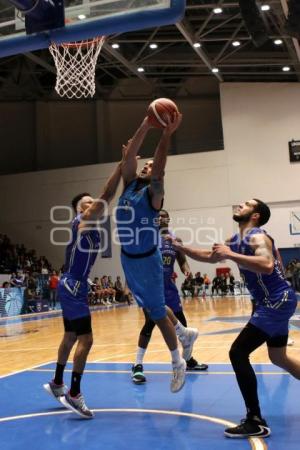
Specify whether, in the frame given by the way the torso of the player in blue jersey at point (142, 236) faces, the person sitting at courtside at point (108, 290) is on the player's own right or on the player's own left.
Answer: on the player's own right

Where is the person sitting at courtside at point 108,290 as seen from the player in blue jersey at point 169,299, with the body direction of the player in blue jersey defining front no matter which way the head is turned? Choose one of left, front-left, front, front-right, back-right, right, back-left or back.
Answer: back

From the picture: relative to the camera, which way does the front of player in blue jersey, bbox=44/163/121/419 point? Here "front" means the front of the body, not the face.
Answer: to the viewer's right

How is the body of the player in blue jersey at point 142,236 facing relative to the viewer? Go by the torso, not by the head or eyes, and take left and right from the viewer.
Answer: facing the viewer and to the left of the viewer

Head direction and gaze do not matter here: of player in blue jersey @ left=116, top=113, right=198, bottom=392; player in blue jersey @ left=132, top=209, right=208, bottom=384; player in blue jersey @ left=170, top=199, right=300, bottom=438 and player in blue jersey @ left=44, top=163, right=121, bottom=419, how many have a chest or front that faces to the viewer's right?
1

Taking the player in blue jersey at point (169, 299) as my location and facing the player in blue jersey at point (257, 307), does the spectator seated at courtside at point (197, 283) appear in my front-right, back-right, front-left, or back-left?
back-left

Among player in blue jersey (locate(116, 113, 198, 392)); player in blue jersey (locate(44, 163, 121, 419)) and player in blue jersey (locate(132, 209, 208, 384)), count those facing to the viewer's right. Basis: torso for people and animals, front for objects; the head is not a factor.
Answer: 1

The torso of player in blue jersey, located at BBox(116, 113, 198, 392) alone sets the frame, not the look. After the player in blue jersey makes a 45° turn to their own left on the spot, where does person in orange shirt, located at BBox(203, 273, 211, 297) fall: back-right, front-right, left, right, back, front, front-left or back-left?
back

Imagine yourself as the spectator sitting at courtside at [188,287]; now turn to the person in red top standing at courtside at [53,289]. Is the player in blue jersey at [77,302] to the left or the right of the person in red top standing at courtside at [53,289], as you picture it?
left

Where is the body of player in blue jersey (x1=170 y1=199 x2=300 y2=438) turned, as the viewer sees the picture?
to the viewer's left

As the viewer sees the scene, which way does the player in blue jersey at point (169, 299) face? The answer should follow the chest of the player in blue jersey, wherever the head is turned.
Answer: toward the camera

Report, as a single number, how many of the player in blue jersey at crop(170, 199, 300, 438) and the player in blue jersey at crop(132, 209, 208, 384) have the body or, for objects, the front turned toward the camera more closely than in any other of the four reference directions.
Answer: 1

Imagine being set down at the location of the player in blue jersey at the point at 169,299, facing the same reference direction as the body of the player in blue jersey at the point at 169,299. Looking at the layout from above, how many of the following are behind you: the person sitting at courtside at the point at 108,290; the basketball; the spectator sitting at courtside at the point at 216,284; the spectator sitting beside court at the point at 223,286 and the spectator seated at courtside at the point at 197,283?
4

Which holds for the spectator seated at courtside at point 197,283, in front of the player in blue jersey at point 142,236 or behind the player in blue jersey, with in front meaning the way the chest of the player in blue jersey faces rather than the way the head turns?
behind

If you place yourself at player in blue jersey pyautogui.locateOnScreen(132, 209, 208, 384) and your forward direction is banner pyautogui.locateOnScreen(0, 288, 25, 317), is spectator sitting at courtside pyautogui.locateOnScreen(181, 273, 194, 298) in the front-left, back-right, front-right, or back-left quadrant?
front-right

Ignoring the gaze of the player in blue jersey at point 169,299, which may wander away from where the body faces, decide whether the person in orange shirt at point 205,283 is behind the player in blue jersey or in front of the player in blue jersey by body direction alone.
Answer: behind

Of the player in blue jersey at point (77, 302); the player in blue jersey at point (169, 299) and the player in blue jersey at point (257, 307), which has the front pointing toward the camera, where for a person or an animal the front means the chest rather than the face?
the player in blue jersey at point (169, 299)

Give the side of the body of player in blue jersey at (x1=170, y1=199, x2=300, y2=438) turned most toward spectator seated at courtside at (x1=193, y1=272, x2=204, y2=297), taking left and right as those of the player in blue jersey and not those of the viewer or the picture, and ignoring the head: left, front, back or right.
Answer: right
